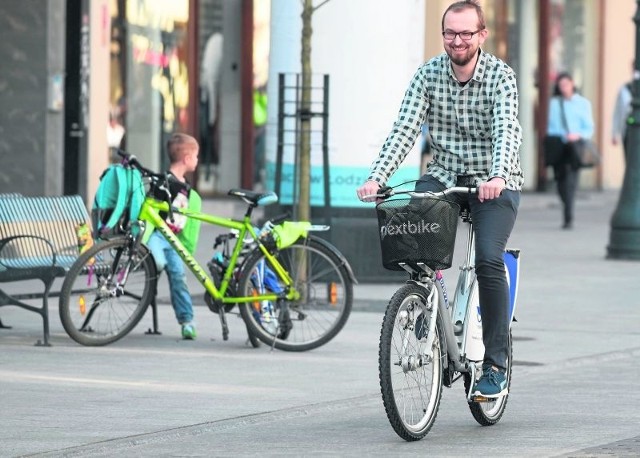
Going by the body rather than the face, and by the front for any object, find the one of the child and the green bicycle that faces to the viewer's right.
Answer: the child

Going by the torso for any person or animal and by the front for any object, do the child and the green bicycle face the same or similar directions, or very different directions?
very different directions

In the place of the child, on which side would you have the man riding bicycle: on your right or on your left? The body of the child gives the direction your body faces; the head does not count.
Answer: on your right

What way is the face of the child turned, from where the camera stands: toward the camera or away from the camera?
away from the camera

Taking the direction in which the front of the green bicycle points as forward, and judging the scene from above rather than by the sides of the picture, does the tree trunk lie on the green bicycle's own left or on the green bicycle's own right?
on the green bicycle's own right

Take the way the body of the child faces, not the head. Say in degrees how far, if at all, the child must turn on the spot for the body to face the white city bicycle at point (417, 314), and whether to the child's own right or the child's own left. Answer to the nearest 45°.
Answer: approximately 90° to the child's own right

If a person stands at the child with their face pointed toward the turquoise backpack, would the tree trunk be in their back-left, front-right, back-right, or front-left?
back-right

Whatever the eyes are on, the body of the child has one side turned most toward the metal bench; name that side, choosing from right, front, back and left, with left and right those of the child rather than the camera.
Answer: back

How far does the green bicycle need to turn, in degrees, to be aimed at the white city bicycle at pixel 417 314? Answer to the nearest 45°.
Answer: approximately 90° to its left

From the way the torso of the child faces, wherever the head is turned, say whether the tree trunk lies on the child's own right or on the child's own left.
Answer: on the child's own left

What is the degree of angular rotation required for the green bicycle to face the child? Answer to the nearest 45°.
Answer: approximately 45° to its right

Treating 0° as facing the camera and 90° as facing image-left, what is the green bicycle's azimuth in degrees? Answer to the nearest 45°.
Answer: approximately 90°

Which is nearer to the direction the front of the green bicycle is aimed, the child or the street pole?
the child

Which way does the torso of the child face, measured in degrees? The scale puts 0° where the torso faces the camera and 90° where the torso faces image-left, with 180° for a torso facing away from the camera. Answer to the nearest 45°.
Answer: approximately 270°
